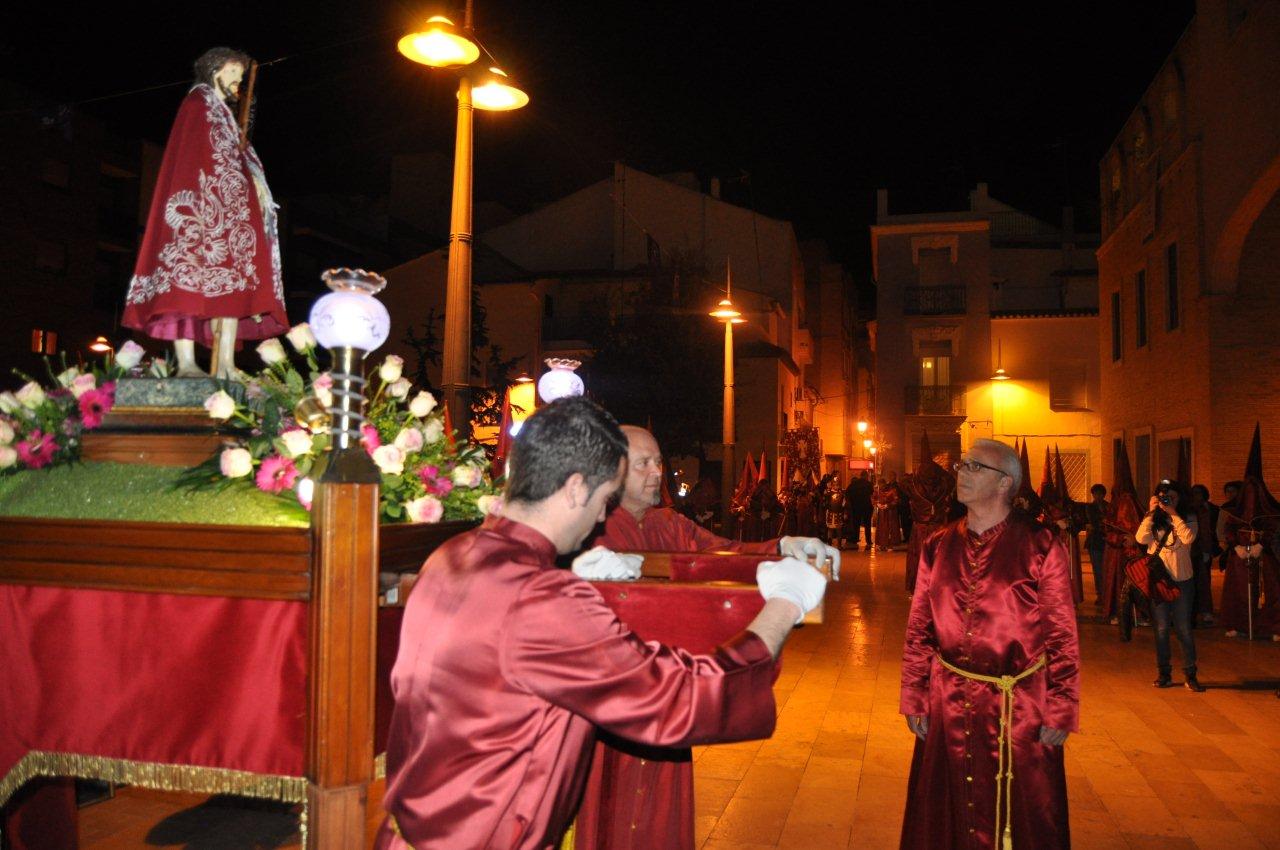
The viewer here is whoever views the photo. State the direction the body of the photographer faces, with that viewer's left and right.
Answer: facing the viewer and to the left of the viewer

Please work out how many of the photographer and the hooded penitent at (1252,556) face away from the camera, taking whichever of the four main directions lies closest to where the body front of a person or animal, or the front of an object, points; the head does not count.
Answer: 0

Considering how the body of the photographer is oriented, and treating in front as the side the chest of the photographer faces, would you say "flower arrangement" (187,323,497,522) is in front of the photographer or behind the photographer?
in front

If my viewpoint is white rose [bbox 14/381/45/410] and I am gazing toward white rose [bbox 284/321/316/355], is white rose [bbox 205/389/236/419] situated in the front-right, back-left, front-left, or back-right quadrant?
front-right

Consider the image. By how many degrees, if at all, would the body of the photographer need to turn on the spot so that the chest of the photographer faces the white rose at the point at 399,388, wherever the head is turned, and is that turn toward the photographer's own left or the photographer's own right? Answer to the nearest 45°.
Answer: approximately 45° to the photographer's own left

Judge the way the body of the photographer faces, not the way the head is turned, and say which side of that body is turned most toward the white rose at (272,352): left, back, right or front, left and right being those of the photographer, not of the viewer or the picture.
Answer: front

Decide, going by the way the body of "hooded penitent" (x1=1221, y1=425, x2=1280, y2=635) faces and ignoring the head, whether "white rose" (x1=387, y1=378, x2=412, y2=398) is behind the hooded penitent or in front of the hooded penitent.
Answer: in front

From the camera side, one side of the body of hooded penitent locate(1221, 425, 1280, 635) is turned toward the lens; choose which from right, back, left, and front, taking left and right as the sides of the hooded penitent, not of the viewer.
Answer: front

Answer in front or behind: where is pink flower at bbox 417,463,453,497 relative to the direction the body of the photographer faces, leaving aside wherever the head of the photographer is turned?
in front

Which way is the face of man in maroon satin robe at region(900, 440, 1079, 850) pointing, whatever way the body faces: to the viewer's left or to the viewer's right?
to the viewer's left

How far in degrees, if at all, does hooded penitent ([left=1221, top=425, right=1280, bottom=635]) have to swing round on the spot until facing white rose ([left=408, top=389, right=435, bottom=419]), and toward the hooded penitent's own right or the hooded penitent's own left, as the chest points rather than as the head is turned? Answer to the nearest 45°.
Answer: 0° — they already face it

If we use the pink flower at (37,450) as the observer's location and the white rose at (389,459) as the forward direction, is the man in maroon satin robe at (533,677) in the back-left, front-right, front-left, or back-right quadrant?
front-right

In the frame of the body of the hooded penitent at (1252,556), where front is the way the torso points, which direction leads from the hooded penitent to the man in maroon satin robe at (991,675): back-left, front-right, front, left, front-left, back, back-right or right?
front
